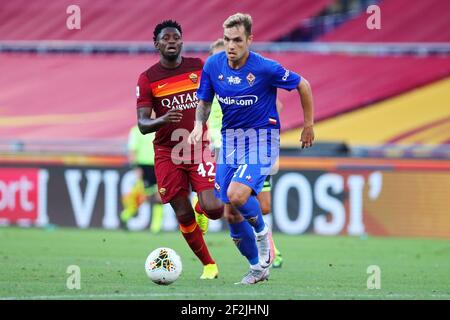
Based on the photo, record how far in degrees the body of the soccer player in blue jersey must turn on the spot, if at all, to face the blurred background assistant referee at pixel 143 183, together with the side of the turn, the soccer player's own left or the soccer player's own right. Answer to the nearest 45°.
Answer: approximately 135° to the soccer player's own right

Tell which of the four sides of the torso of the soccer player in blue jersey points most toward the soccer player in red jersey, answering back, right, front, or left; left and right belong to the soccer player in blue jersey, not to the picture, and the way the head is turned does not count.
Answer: right

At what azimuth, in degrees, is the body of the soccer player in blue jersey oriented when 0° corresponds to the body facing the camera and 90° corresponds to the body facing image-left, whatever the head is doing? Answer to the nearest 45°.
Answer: approximately 45°
